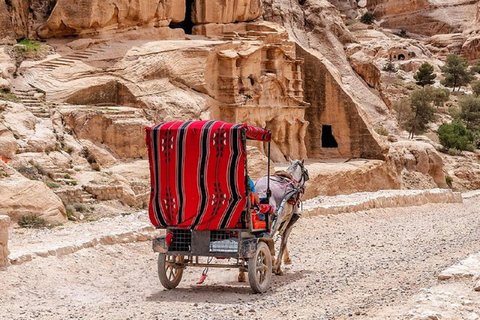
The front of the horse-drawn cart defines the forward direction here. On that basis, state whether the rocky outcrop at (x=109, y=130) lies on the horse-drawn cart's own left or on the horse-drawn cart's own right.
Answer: on the horse-drawn cart's own left

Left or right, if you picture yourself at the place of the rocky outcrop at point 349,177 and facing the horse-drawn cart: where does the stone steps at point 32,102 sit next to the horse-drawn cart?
right

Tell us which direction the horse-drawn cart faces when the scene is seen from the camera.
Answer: facing away from the viewer and to the right of the viewer

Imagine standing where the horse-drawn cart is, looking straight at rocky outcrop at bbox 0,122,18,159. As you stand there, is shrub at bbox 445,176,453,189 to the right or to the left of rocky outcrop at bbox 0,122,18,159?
right

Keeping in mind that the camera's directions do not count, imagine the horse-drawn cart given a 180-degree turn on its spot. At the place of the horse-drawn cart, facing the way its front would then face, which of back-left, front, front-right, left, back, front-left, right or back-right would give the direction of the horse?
back

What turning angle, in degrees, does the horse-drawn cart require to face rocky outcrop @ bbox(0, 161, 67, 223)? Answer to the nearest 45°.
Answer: approximately 90° to its left

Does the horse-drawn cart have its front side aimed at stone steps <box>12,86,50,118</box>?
no

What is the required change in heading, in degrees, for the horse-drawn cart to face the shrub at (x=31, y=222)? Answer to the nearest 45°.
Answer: approximately 90° to its left

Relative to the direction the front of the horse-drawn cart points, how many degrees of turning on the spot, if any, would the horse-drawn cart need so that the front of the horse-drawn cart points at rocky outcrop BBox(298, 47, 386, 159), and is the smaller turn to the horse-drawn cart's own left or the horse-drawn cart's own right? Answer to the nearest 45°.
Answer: approximately 45° to the horse-drawn cart's own left

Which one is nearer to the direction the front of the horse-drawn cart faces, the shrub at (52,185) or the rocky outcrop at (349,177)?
the rocky outcrop

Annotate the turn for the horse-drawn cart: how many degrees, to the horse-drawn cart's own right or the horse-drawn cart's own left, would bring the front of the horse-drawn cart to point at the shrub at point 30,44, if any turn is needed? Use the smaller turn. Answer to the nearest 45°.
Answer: approximately 45° to the horse-drawn cart's own left

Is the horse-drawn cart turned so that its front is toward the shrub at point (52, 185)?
no

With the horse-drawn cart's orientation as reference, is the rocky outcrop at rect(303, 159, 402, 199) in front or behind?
in front

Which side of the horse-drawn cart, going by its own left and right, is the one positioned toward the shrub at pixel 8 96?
left

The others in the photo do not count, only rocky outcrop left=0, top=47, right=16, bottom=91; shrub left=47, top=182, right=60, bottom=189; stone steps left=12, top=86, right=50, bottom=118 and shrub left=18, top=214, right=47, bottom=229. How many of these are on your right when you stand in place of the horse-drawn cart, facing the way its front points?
0

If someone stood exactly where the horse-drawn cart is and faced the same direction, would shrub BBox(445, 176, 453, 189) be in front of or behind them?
in front

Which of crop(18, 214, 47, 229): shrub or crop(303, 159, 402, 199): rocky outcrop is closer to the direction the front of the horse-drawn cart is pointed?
the rocky outcrop

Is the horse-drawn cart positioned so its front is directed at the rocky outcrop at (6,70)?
no

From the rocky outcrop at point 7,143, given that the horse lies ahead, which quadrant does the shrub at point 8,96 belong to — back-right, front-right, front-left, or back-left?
back-left

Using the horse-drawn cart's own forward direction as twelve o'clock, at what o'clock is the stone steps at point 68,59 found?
The stone steps is roughly at 10 o'clock from the horse-drawn cart.
